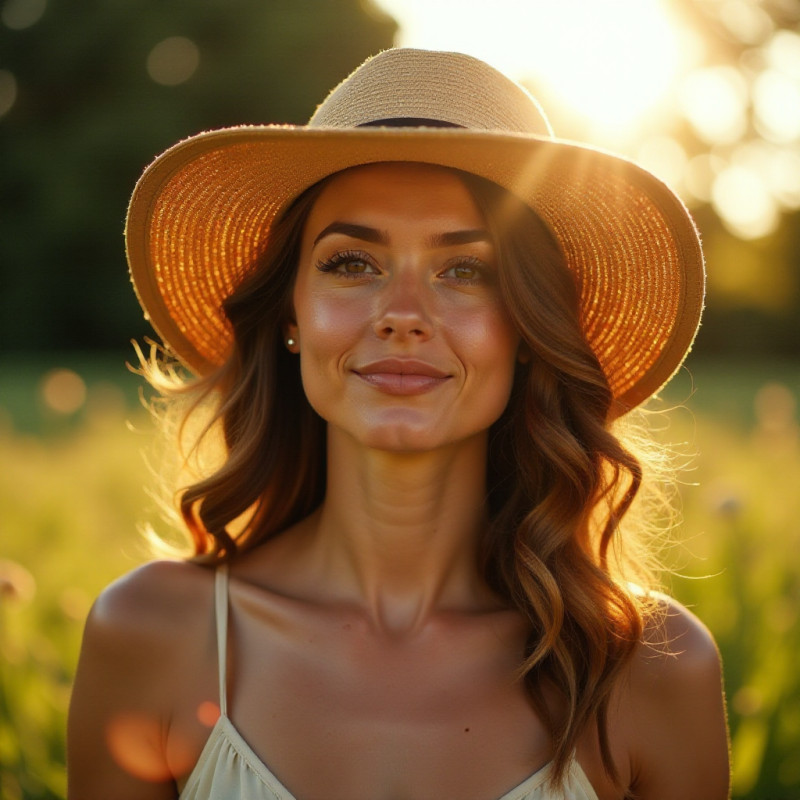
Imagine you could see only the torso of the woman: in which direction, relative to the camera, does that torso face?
toward the camera

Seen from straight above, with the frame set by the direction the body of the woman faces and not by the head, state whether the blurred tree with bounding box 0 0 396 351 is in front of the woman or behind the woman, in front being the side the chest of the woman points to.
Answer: behind
